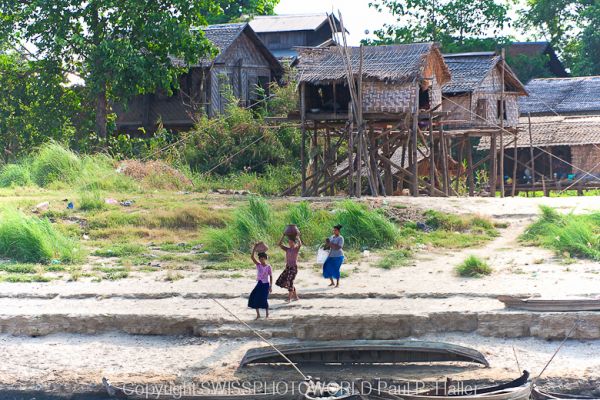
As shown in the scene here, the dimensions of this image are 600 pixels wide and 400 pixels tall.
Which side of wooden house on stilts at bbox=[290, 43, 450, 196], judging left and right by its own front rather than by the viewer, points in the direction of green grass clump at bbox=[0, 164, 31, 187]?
right

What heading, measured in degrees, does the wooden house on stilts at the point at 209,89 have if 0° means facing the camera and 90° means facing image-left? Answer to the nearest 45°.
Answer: approximately 315°

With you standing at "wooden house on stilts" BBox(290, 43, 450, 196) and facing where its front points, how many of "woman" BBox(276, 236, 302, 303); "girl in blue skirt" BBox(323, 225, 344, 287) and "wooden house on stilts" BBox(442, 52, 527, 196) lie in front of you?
2

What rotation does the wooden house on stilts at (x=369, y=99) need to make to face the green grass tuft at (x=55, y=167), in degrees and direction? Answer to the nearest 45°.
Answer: approximately 90° to its right

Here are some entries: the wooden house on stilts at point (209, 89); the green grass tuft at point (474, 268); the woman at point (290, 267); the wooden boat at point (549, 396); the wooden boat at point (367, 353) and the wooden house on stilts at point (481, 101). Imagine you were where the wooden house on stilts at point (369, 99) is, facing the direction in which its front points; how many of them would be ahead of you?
4

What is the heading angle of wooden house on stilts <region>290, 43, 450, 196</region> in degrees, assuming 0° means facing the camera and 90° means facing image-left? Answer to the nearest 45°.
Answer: approximately 0°
